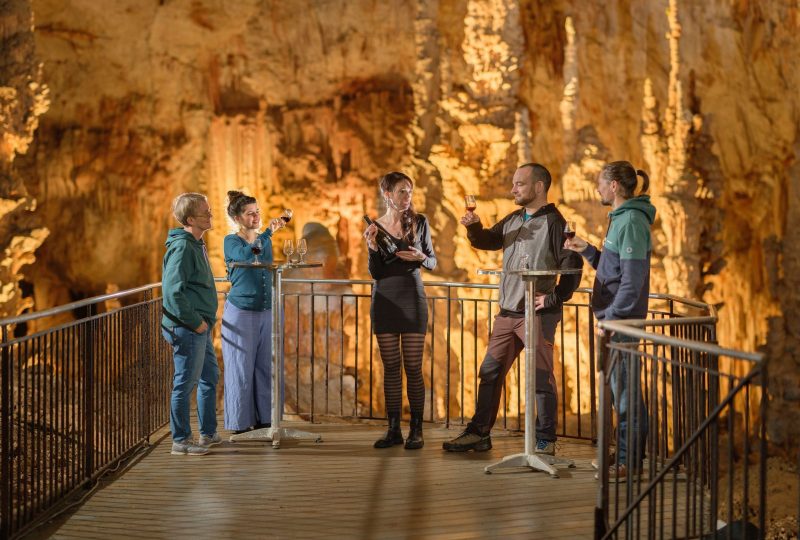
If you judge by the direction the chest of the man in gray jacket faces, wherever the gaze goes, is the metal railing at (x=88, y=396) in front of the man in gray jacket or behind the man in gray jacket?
in front

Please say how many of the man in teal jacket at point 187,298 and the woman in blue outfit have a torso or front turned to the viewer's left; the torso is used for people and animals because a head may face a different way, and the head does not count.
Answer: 0

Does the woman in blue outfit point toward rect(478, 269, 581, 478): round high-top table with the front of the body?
yes

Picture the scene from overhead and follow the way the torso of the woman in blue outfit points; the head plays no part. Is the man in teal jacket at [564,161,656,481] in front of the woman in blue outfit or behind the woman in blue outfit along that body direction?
in front

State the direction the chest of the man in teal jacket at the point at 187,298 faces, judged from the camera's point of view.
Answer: to the viewer's right

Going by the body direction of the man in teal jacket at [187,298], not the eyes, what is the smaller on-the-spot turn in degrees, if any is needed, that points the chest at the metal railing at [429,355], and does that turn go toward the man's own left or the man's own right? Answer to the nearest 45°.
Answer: approximately 45° to the man's own left

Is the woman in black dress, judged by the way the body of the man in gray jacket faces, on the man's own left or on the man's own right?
on the man's own right

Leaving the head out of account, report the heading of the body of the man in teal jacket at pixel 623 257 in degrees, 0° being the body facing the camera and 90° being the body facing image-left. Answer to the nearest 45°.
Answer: approximately 90°

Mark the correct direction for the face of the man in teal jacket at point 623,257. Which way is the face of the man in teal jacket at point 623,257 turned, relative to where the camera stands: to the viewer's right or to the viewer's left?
to the viewer's left

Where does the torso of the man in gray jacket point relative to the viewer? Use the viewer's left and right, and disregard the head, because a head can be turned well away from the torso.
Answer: facing the viewer and to the left of the viewer

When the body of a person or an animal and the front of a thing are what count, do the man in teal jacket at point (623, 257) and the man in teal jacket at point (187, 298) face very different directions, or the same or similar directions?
very different directions

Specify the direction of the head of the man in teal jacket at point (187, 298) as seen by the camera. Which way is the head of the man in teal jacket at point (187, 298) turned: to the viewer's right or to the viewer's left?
to the viewer's right

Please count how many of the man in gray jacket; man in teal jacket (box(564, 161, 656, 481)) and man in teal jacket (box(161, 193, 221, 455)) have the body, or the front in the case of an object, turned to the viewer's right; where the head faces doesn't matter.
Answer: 1

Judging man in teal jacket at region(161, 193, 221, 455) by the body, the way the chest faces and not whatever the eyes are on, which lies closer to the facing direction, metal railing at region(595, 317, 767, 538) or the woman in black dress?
the woman in black dress

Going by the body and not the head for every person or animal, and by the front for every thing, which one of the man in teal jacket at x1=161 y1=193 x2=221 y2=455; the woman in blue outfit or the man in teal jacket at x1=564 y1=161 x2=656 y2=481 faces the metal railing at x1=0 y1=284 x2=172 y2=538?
the man in teal jacket at x1=564 y1=161 x2=656 y2=481

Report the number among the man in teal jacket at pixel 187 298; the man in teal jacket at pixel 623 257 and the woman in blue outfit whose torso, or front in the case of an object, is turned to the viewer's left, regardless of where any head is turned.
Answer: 1

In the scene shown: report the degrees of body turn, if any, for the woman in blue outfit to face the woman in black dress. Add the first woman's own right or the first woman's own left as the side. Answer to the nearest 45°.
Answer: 0° — they already face them
